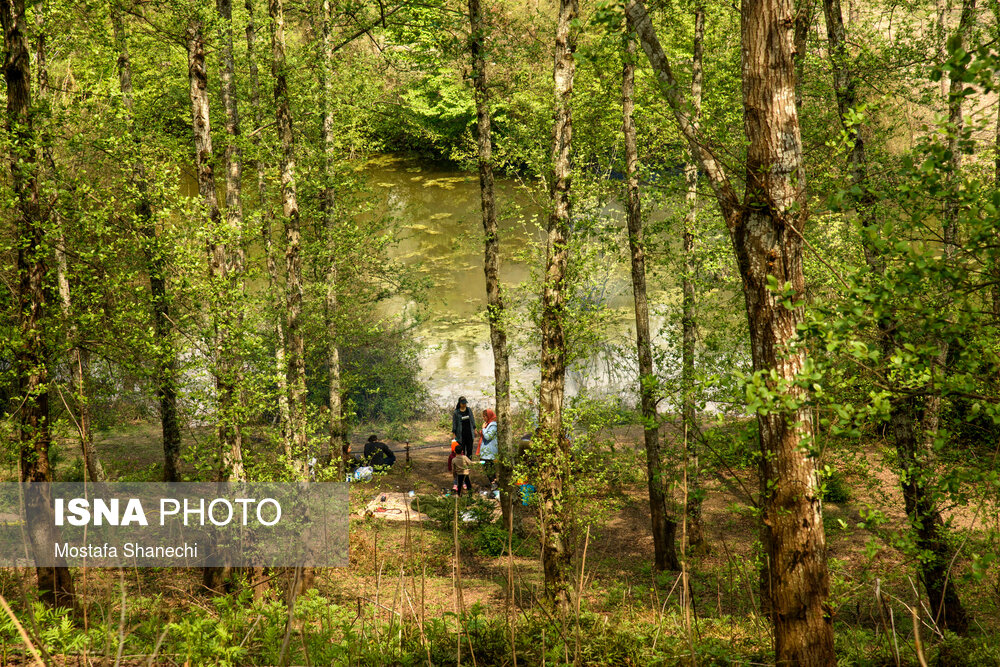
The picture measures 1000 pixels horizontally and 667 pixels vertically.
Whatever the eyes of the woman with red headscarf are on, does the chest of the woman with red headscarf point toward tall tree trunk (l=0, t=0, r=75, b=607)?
no

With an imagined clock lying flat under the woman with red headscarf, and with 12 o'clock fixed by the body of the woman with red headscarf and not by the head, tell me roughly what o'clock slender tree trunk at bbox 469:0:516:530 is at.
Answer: The slender tree trunk is roughly at 9 o'clock from the woman with red headscarf.

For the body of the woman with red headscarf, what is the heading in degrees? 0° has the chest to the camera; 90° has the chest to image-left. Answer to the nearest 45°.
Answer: approximately 90°

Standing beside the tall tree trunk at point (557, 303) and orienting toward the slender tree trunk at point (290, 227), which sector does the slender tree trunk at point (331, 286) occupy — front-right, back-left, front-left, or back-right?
front-right

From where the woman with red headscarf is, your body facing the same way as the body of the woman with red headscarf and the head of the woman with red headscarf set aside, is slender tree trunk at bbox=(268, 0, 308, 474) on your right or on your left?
on your left

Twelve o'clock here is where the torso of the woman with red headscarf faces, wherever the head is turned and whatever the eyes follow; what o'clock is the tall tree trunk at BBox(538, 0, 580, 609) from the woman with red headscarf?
The tall tree trunk is roughly at 9 o'clock from the woman with red headscarf.

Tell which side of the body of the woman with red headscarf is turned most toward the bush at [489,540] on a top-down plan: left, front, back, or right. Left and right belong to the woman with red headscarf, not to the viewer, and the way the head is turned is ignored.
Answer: left

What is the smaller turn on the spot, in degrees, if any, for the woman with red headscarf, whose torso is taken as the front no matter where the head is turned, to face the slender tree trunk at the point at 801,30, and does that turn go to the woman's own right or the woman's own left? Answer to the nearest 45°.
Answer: approximately 135° to the woman's own left
